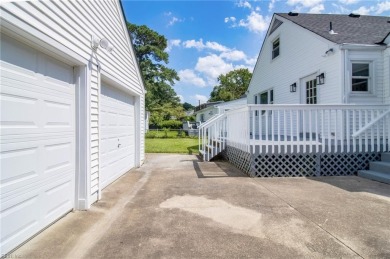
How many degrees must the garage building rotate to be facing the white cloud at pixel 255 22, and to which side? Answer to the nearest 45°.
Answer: approximately 90° to its left

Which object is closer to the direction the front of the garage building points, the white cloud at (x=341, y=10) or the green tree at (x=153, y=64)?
the white cloud

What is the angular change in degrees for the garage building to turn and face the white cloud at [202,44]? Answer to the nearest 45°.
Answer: approximately 90° to its left

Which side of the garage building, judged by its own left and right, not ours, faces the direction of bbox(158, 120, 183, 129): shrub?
left

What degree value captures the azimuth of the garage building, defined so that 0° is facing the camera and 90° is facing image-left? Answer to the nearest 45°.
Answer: approximately 315°

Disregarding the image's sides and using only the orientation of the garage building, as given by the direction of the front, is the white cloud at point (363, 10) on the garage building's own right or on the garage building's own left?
on the garage building's own left

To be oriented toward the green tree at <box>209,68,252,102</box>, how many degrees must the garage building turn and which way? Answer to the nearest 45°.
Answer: approximately 90° to its left

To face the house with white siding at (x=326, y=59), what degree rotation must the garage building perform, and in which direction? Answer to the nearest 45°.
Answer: approximately 45° to its left
